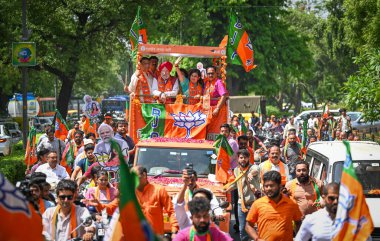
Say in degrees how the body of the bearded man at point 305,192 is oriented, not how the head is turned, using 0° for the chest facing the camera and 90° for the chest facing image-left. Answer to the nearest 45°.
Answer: approximately 0°

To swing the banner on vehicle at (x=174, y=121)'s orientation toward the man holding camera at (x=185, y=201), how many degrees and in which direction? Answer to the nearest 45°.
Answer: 0° — it already faces them

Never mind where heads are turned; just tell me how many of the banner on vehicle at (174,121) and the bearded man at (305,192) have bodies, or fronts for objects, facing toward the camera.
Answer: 2

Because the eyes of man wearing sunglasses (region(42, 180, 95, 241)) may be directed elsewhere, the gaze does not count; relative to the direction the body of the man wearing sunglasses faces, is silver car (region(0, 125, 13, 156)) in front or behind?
behind

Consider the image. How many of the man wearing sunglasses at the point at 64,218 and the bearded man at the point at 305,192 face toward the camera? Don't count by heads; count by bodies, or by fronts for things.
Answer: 2

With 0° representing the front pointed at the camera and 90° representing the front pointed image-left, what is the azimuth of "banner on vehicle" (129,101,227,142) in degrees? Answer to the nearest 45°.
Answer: approximately 0°

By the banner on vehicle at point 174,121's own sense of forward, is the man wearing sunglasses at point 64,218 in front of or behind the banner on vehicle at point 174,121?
in front

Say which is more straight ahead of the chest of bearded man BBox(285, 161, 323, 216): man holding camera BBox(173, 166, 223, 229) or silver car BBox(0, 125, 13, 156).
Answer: the man holding camera
